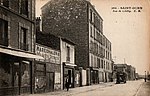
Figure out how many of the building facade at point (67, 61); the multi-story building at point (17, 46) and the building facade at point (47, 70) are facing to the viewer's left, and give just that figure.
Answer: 0

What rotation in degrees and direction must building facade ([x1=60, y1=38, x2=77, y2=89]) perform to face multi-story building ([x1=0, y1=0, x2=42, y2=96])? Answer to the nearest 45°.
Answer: approximately 45° to its right

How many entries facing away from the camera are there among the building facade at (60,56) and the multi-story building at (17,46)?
0

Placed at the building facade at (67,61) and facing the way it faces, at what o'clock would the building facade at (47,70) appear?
the building facade at (47,70) is roughly at 2 o'clock from the building facade at (67,61).

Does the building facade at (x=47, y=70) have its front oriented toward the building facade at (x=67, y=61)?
no

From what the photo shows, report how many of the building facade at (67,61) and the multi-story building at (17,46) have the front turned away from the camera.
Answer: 0

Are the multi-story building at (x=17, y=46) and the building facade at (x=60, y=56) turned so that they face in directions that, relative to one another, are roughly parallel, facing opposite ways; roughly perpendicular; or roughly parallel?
roughly parallel

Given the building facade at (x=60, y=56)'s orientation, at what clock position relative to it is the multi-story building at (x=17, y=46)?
The multi-story building is roughly at 2 o'clock from the building facade.

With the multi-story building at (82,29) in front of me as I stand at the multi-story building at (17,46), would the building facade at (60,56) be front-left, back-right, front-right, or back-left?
front-right

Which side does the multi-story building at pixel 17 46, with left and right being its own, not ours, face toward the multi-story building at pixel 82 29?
left

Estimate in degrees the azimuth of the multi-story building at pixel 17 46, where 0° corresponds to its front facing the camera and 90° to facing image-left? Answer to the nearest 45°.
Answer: approximately 315°

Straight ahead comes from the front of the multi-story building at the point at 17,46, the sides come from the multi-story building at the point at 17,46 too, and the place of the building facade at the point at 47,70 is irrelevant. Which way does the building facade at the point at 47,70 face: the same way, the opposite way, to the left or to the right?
the same way

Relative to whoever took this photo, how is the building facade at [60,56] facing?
facing the viewer and to the right of the viewer
